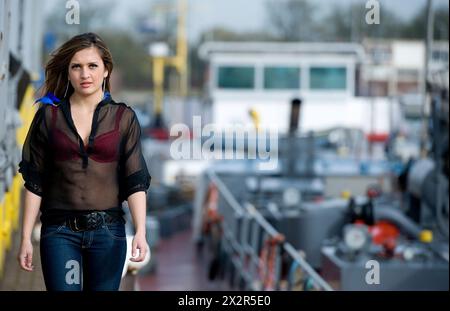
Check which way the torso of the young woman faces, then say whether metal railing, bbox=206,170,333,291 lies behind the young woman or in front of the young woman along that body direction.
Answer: behind

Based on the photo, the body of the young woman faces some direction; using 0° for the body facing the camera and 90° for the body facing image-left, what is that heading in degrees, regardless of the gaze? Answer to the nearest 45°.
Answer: approximately 0°
